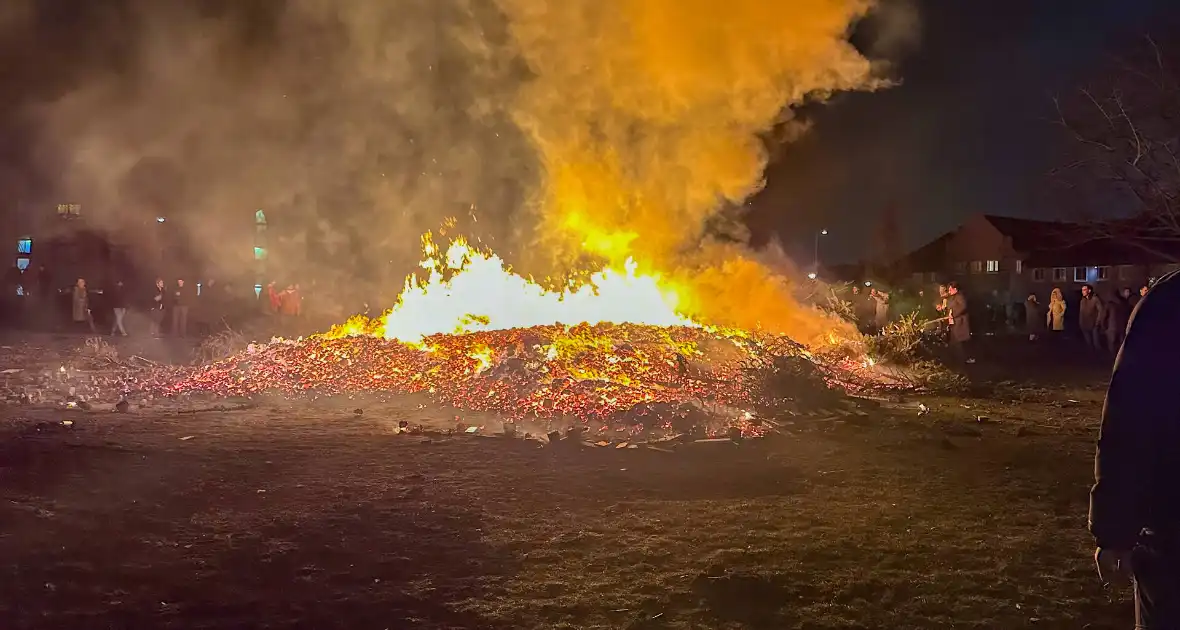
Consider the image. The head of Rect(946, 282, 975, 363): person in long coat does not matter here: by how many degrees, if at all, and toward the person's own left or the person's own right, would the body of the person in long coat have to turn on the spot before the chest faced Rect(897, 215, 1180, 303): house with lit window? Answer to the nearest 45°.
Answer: approximately 90° to the person's own right

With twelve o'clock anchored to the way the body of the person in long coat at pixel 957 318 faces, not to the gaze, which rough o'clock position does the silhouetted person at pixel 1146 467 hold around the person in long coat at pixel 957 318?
the silhouetted person at pixel 1146 467 is roughly at 9 o'clock from the person in long coat at pixel 957 318.

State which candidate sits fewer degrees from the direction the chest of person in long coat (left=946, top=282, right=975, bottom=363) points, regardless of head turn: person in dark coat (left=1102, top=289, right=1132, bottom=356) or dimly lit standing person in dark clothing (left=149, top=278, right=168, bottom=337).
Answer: the dimly lit standing person in dark clothing

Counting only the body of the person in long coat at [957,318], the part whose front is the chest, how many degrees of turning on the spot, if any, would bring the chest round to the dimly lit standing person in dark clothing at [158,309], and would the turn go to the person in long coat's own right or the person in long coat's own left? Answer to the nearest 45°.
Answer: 0° — they already face them

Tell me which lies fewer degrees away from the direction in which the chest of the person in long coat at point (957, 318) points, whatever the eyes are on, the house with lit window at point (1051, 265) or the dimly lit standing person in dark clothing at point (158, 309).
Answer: the dimly lit standing person in dark clothing

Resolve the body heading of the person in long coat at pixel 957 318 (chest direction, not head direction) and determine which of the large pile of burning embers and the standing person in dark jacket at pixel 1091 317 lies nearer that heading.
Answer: the large pile of burning embers

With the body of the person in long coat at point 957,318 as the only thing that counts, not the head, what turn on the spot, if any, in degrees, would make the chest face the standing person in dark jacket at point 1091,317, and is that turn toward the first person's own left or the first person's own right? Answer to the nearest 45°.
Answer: approximately 135° to the first person's own right

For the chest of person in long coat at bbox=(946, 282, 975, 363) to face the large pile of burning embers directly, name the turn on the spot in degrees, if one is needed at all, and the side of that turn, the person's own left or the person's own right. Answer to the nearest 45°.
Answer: approximately 45° to the person's own left

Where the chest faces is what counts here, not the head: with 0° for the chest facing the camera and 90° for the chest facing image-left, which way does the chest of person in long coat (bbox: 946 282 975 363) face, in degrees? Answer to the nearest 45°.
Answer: approximately 90°
